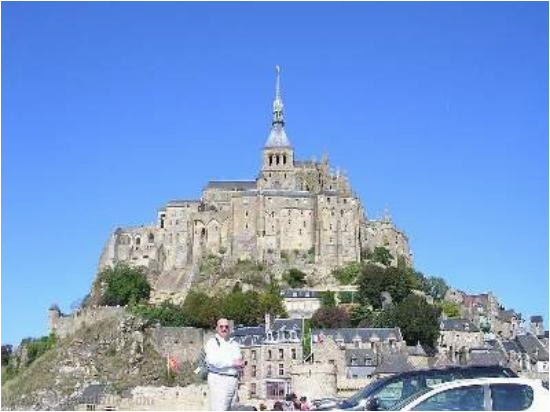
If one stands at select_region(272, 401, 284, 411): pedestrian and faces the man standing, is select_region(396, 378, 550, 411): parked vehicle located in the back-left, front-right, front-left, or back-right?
front-left

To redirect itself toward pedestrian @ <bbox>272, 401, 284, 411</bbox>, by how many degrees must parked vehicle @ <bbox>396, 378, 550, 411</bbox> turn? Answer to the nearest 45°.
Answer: approximately 45° to its right

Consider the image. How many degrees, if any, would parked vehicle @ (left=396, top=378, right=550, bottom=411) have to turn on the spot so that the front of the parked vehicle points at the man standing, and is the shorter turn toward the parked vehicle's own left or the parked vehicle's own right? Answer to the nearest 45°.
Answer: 0° — it already faces them

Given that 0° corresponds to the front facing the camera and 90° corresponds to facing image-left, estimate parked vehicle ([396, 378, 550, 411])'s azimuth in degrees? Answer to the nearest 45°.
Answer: approximately 90°

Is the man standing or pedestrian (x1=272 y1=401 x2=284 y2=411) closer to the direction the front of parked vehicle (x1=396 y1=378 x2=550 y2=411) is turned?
the man standing
